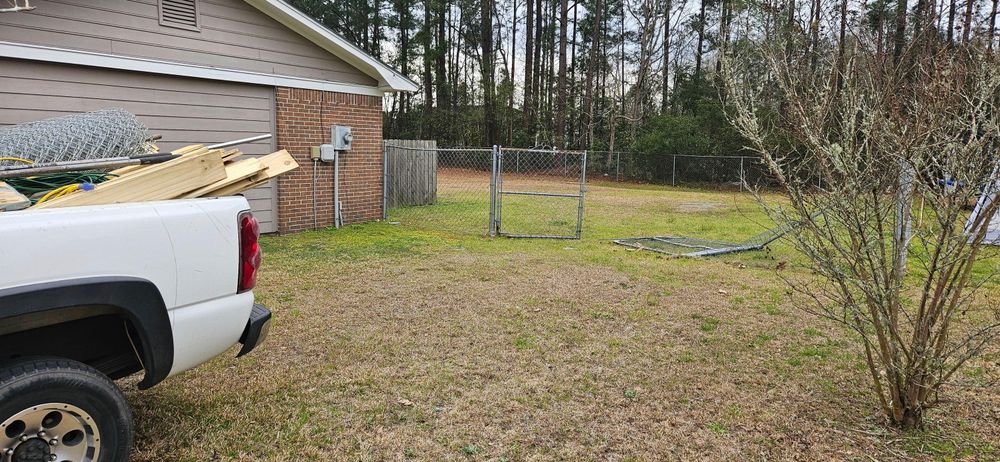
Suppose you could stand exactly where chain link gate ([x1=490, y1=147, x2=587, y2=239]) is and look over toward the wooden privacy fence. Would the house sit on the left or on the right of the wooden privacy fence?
left

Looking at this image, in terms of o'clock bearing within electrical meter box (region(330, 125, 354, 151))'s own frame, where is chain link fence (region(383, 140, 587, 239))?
The chain link fence is roughly at 9 o'clock from the electrical meter box.

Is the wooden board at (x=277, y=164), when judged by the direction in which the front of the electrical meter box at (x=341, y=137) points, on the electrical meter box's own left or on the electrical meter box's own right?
on the electrical meter box's own right

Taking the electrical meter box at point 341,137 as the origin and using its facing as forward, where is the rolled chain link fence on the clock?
The rolled chain link fence is roughly at 2 o'clock from the electrical meter box.

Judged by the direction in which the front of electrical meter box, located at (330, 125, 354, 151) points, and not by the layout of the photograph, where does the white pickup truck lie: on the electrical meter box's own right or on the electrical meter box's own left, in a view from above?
on the electrical meter box's own right

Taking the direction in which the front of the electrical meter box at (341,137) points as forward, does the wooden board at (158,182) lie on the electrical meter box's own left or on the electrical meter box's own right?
on the electrical meter box's own right

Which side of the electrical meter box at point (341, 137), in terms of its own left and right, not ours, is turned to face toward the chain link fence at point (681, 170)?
left

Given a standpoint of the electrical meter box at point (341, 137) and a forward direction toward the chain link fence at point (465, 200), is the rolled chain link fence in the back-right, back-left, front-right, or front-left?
back-right

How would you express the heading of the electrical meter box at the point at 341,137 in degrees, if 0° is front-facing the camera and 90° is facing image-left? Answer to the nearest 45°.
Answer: approximately 315°

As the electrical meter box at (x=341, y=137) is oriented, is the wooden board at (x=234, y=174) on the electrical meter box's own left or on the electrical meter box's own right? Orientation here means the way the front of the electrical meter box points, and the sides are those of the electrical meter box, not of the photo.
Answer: on the electrical meter box's own right

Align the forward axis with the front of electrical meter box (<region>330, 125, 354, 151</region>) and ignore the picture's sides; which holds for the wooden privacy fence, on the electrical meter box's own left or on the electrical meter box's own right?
on the electrical meter box's own left
